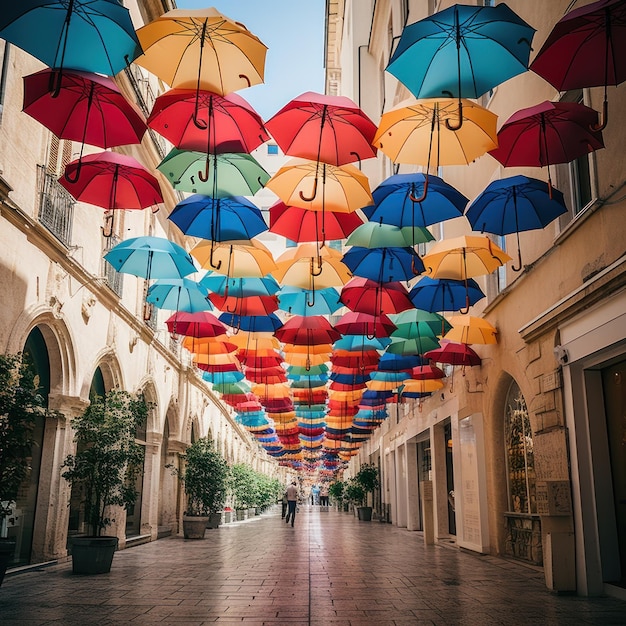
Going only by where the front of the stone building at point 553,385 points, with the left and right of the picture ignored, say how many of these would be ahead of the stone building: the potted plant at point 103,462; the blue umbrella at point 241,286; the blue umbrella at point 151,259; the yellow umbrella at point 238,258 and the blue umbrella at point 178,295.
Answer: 5

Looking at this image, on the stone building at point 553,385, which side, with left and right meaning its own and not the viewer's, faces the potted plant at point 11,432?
front

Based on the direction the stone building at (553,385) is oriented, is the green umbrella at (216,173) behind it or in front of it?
in front

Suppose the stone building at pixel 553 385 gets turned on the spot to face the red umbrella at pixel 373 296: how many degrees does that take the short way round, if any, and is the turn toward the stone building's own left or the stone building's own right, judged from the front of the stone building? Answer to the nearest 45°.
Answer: approximately 45° to the stone building's own right

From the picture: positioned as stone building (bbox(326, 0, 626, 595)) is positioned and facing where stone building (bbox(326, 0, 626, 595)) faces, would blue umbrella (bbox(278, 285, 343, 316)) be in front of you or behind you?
in front

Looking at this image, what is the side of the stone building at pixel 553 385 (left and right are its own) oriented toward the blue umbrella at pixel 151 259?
front

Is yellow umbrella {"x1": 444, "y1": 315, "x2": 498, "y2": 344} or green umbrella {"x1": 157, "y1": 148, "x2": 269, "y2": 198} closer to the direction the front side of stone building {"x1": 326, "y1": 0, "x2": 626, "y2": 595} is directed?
the green umbrella

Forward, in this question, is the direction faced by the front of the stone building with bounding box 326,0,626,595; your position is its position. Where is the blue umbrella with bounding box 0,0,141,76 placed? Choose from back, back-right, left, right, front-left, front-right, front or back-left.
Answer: front-left

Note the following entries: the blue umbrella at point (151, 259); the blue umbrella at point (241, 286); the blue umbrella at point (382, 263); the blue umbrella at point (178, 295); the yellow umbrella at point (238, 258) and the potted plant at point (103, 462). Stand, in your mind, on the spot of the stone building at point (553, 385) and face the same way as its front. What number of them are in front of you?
6

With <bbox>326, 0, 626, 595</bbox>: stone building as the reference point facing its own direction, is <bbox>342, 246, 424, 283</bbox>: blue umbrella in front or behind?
in front

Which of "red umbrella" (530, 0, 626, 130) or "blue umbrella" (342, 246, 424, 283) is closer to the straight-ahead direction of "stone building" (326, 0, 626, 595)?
the blue umbrella

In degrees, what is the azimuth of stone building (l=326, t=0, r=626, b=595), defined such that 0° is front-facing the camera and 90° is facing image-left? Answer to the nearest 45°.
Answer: approximately 90°

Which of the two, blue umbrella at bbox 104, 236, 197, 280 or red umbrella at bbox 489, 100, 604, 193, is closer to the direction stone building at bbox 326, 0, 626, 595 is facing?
the blue umbrella

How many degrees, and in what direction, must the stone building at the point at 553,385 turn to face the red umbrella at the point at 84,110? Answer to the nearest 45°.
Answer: approximately 45° to its left
